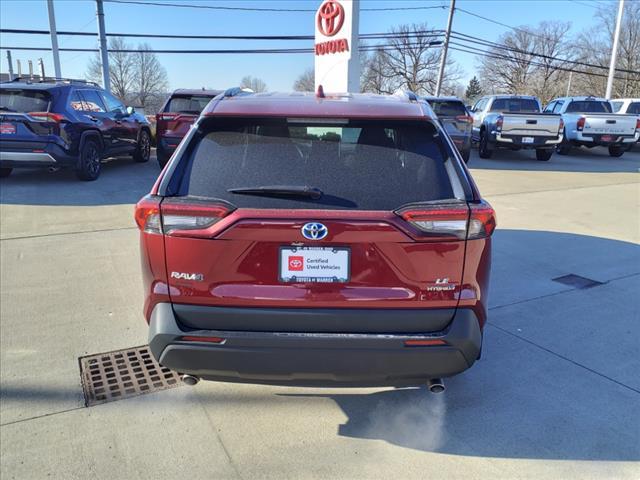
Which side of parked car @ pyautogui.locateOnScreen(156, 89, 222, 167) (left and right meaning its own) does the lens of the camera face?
back

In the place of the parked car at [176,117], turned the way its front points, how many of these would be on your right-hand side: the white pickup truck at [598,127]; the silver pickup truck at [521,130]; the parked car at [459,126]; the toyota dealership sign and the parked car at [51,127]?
4

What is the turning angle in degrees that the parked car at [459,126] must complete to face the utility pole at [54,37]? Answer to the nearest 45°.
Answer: approximately 90° to its left

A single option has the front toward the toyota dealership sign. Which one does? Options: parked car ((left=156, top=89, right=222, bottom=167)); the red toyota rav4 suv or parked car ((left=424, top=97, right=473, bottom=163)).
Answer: the red toyota rav4 suv

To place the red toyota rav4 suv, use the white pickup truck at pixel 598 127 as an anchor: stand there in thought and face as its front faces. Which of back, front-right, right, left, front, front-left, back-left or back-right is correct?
back-left

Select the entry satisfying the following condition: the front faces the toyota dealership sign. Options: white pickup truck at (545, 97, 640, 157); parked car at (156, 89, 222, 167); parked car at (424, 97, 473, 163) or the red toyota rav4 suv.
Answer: the red toyota rav4 suv

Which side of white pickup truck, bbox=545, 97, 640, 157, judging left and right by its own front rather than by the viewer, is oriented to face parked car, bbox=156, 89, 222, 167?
left

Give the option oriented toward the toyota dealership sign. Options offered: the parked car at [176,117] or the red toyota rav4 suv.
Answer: the red toyota rav4 suv

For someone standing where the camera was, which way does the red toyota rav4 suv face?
facing away from the viewer

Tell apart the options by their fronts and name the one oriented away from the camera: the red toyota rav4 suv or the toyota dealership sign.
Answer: the red toyota rav4 suv

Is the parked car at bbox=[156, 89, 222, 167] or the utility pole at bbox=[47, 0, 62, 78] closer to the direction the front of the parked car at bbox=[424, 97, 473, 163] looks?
the utility pole

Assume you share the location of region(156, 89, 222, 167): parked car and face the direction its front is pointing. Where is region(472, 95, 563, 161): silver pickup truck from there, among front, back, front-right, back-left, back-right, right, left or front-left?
right

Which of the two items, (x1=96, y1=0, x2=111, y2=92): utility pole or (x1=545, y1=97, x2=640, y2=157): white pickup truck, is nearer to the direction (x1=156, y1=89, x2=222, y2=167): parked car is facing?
the utility pole

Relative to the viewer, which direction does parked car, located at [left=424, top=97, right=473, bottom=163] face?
away from the camera

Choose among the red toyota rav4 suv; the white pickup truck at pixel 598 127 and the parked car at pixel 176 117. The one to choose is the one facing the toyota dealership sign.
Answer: the red toyota rav4 suv
